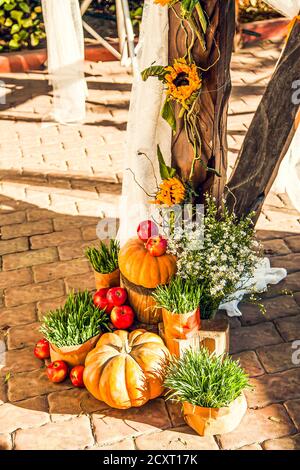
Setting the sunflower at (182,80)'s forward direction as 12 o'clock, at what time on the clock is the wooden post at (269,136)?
The wooden post is roughly at 8 o'clock from the sunflower.

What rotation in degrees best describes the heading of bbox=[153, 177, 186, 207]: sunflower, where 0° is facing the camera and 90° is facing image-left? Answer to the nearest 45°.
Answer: approximately 0°

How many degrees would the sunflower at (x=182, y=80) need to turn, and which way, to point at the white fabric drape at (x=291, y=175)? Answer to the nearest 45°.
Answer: approximately 135° to its left

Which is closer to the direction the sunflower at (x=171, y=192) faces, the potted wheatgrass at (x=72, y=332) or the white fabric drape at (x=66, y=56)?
the potted wheatgrass

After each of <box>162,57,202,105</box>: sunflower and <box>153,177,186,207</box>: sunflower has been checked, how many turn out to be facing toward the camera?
2

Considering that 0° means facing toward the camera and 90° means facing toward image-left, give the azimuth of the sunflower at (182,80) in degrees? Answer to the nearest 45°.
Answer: approximately 0°
